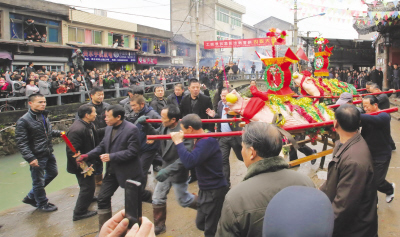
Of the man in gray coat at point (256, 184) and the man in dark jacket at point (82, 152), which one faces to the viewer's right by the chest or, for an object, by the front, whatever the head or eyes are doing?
the man in dark jacket

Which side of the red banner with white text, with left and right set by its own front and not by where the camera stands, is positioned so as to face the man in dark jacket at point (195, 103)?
front

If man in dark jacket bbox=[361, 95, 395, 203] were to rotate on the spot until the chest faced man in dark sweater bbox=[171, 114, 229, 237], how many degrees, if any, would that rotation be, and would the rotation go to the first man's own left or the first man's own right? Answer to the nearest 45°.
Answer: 0° — they already face them

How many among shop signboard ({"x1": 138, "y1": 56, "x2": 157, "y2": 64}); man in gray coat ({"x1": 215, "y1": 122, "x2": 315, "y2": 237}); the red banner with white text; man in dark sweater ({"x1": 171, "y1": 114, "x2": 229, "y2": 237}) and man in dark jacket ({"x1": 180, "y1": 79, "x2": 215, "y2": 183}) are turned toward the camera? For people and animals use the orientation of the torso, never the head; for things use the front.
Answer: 3

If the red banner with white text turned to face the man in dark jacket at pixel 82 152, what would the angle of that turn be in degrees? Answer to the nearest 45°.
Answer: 0° — it already faces them

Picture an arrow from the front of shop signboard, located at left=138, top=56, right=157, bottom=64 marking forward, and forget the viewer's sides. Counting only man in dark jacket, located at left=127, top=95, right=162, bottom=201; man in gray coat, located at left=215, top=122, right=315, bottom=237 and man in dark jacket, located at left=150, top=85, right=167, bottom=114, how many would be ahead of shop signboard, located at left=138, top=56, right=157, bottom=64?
3

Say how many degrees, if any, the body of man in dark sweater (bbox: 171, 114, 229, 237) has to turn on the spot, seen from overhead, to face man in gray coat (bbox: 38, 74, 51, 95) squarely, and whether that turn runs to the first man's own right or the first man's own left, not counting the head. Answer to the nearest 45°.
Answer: approximately 45° to the first man's own right

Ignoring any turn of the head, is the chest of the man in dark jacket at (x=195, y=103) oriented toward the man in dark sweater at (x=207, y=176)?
yes

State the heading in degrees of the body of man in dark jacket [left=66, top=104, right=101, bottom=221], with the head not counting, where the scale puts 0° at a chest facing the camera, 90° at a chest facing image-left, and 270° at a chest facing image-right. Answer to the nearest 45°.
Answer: approximately 270°

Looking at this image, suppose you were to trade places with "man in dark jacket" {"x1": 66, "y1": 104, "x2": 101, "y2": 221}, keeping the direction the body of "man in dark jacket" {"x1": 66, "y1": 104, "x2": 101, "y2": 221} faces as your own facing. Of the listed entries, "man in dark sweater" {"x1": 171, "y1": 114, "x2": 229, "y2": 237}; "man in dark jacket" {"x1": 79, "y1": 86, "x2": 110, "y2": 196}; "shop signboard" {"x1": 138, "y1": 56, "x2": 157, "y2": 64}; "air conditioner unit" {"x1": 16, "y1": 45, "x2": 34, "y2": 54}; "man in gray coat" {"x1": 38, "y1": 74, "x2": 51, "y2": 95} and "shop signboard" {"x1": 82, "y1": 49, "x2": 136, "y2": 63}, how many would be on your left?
5
